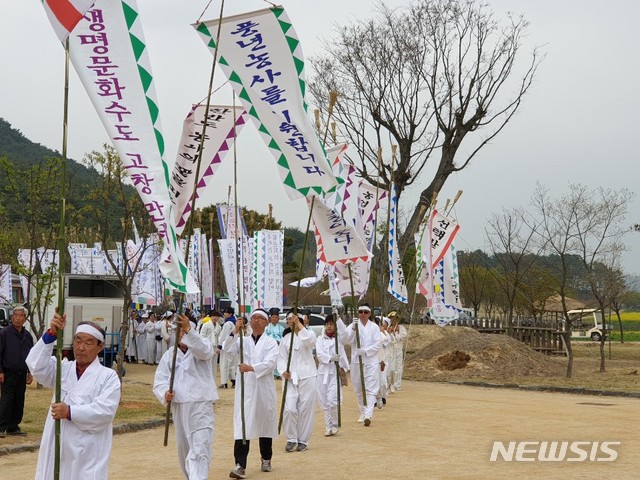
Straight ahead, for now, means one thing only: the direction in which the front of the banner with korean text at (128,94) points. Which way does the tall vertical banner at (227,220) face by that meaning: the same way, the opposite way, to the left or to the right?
the same way

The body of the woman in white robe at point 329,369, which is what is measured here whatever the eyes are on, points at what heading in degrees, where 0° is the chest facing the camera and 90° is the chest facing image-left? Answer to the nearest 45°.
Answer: approximately 0°

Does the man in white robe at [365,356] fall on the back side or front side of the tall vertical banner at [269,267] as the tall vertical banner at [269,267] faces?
on the front side

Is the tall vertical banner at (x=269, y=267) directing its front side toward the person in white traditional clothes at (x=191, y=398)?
yes

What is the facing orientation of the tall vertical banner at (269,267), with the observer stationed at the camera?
facing the viewer

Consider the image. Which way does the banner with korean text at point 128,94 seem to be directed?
toward the camera

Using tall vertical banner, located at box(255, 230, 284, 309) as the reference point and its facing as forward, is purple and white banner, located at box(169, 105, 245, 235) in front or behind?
in front

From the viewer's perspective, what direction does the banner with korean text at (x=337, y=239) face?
toward the camera
